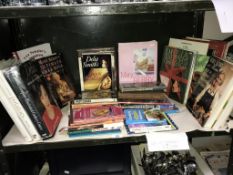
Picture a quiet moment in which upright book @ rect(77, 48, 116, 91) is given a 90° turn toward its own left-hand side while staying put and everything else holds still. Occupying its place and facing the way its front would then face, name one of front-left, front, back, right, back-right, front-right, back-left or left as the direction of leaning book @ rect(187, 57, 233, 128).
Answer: front-right

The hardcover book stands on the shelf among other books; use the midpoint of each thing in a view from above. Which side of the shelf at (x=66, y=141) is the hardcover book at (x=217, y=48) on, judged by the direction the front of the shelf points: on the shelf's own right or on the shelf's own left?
on the shelf's own left

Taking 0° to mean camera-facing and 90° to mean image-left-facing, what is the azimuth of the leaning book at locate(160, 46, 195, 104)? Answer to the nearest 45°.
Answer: approximately 45°

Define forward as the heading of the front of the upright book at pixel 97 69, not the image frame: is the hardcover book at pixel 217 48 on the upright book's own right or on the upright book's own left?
on the upright book's own left
